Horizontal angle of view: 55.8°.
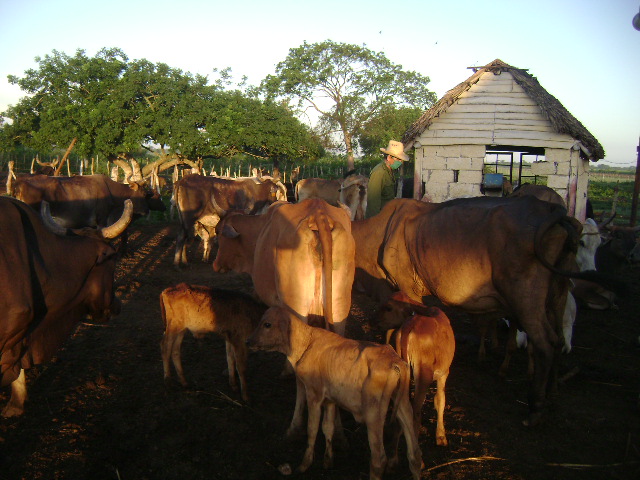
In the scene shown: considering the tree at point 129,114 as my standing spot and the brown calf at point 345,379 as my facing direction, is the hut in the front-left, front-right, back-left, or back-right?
front-left

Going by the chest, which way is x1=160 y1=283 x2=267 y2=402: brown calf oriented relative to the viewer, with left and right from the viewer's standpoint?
facing to the right of the viewer

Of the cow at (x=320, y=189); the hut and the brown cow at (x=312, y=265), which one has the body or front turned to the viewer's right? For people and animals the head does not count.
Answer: the cow

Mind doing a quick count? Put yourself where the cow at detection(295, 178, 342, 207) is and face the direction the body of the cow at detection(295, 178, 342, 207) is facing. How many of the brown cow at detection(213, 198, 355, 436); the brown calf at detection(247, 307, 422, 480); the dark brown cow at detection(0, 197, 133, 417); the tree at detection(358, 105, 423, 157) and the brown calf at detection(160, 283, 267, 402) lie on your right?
4

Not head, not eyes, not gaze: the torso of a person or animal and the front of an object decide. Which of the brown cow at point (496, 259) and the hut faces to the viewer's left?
the brown cow

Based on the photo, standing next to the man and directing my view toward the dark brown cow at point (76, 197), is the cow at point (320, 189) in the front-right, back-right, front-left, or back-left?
front-right

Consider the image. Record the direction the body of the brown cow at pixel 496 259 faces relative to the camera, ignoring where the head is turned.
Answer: to the viewer's left

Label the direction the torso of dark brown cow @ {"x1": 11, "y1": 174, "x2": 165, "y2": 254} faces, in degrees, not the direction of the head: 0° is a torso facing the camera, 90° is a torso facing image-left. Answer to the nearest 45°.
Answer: approximately 270°

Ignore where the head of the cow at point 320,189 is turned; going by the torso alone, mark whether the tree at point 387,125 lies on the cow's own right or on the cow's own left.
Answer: on the cow's own left

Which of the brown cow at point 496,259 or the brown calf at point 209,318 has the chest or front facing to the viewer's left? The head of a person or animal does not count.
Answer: the brown cow

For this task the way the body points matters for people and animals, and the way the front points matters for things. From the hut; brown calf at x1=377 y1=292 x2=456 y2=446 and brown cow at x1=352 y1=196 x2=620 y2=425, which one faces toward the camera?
the hut

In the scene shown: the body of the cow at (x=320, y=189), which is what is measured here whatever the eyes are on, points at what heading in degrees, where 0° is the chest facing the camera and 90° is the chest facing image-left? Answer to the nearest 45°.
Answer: approximately 270°

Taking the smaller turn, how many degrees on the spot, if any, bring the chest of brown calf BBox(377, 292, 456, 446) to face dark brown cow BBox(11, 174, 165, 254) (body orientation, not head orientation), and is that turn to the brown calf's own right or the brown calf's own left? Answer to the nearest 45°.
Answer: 0° — it already faces it

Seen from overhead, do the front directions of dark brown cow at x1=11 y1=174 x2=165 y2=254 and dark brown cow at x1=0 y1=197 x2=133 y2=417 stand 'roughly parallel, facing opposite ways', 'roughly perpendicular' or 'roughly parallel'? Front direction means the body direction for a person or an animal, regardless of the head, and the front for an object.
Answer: roughly parallel

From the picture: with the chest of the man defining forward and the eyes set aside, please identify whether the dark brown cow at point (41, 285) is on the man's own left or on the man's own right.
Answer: on the man's own right
